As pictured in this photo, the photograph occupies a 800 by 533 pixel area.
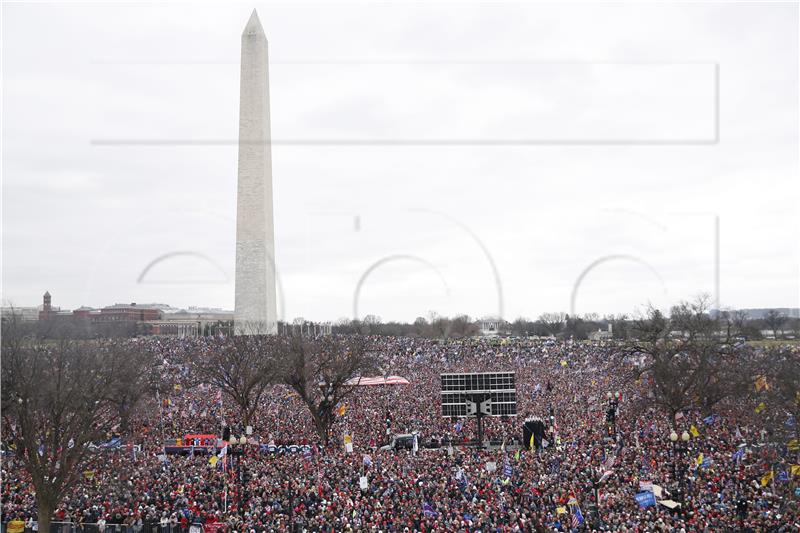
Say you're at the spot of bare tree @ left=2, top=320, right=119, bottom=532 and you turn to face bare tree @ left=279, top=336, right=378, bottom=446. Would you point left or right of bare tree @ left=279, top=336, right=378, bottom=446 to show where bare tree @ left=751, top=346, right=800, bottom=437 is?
right

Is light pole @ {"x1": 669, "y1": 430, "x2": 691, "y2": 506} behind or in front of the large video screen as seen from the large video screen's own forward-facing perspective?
behind

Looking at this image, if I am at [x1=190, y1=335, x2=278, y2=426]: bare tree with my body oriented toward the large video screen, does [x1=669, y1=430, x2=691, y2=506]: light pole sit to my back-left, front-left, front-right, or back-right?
front-right

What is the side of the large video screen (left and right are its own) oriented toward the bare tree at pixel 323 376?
left

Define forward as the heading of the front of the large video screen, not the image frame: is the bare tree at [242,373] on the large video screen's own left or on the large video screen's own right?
on the large video screen's own left

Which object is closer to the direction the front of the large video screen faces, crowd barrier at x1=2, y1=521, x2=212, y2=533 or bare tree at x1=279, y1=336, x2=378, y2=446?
the bare tree

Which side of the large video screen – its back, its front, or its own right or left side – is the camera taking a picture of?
back

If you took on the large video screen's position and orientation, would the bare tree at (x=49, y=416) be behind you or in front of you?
behind
